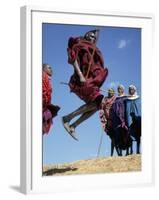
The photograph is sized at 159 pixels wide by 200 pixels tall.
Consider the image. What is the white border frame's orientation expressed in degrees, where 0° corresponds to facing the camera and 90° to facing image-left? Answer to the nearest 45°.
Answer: approximately 315°
